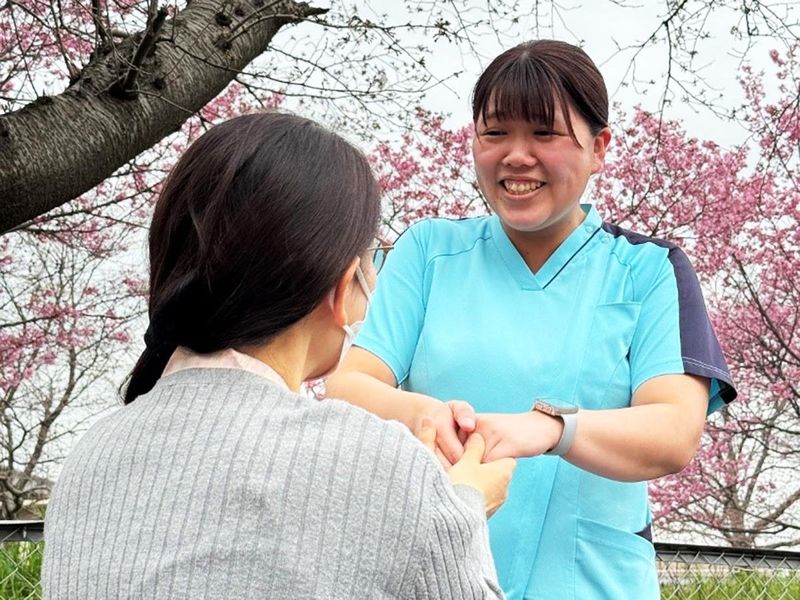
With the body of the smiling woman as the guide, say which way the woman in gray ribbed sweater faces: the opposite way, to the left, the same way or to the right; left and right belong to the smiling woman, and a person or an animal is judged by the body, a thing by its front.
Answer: the opposite way

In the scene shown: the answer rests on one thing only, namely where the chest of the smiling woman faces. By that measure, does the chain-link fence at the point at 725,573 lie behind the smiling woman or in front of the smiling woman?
behind

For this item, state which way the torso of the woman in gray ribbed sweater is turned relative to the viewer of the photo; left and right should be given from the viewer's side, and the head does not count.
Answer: facing away from the viewer and to the right of the viewer

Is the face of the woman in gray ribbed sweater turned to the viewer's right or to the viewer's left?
to the viewer's right

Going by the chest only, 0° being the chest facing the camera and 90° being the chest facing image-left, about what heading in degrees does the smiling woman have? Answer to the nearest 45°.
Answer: approximately 45°

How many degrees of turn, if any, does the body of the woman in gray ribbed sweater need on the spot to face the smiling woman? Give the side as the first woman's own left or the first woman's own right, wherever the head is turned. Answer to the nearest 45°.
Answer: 0° — they already face them

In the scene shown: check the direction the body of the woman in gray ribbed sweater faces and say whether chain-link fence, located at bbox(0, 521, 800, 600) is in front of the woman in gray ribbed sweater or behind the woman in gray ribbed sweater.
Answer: in front

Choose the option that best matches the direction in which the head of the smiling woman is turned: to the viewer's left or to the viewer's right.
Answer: to the viewer's left

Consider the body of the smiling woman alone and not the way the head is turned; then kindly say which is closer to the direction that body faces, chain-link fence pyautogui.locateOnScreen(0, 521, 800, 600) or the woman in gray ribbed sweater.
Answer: the woman in gray ribbed sweater
